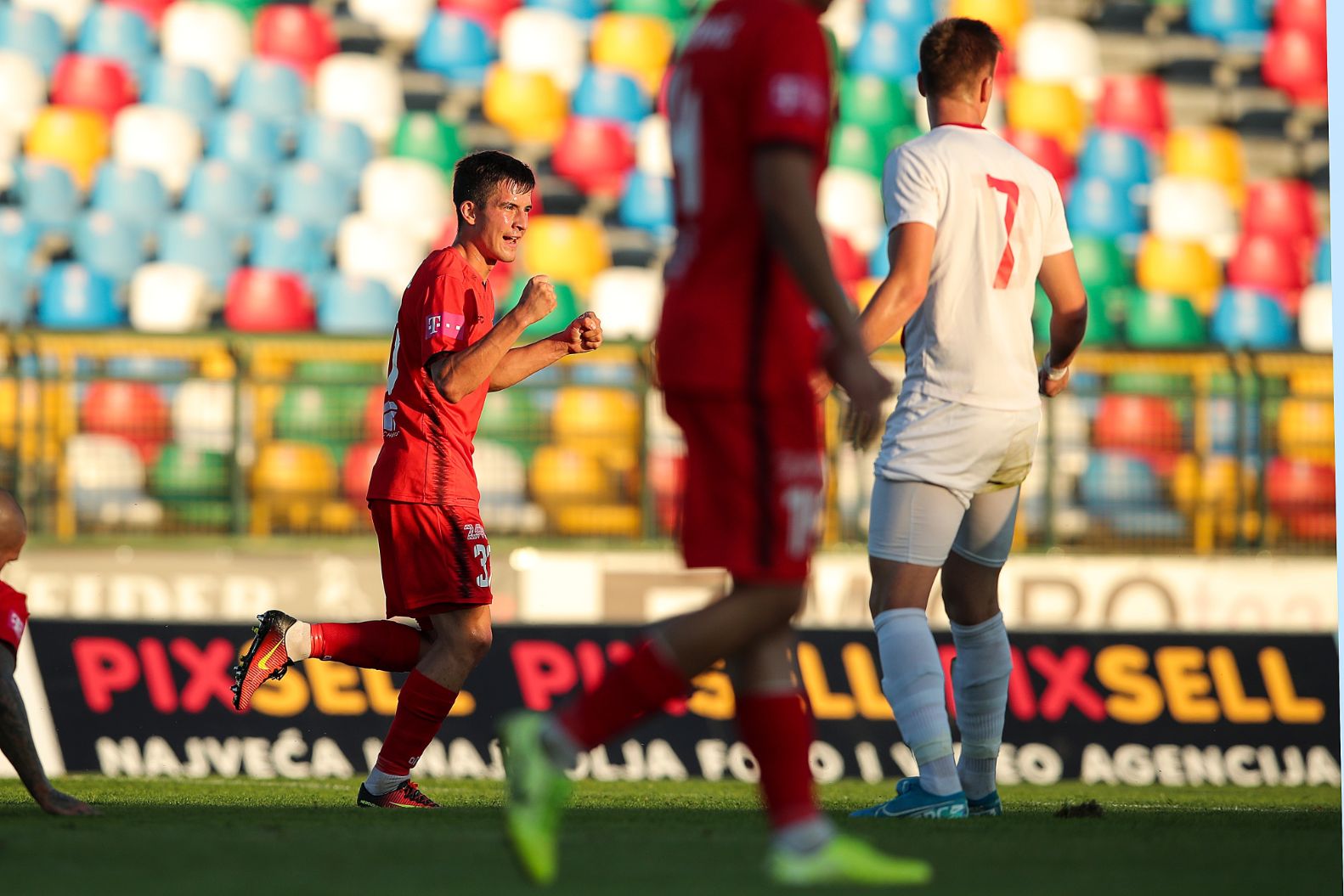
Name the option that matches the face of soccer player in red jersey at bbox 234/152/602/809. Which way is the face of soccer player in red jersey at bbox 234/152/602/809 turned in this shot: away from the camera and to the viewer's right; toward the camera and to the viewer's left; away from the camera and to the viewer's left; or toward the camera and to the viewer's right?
toward the camera and to the viewer's right

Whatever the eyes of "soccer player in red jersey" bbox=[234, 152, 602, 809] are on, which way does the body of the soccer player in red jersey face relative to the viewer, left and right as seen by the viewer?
facing to the right of the viewer

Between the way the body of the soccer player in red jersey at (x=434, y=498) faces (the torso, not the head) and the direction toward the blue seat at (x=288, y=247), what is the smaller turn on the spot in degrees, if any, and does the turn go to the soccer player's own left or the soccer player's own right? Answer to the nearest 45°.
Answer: approximately 90° to the soccer player's own left

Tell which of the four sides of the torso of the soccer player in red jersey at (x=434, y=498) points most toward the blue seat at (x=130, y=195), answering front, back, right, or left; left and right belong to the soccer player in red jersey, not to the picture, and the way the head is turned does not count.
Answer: left

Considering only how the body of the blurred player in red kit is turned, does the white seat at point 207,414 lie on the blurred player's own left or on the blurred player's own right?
on the blurred player's own left
